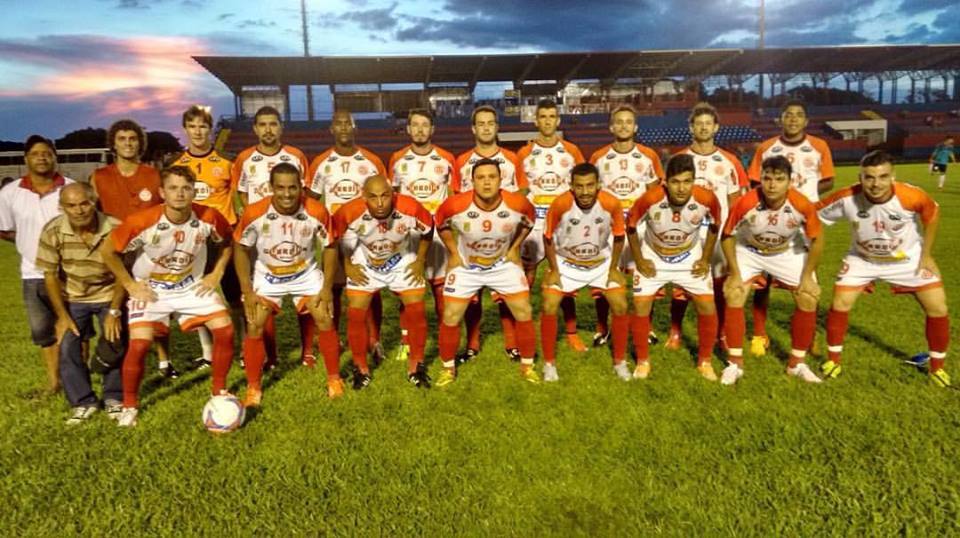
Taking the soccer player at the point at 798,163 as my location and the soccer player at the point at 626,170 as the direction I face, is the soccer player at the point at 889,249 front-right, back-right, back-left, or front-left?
back-left

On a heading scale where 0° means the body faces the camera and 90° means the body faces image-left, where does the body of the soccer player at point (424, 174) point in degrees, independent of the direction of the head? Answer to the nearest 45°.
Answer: approximately 0°

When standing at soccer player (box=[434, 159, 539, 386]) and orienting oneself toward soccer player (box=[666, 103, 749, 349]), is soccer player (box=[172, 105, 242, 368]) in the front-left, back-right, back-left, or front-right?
back-left

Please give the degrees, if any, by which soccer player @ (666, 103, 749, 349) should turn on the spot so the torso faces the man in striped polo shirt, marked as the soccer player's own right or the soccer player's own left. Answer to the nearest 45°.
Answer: approximately 45° to the soccer player's own right

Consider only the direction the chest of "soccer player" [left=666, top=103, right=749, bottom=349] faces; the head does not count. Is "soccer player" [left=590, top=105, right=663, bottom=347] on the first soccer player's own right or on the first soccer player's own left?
on the first soccer player's own right

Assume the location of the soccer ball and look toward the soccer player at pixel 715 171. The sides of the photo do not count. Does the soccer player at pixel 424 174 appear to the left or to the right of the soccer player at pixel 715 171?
left

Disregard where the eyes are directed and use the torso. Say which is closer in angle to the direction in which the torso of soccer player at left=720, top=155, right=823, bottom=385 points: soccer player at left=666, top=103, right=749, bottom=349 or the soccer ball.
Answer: the soccer ball

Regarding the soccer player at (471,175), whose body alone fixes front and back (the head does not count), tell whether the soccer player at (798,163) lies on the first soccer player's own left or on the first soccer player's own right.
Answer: on the first soccer player's own left
